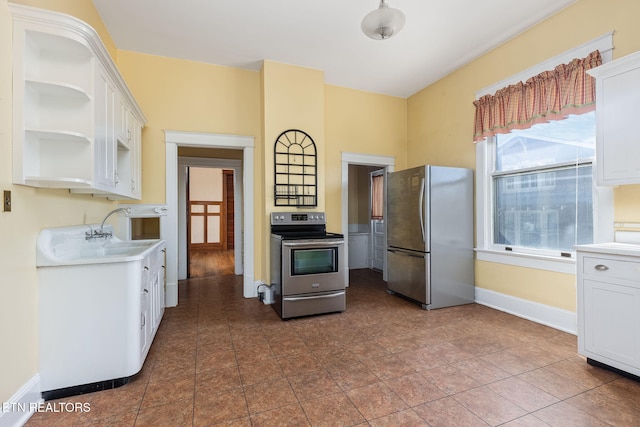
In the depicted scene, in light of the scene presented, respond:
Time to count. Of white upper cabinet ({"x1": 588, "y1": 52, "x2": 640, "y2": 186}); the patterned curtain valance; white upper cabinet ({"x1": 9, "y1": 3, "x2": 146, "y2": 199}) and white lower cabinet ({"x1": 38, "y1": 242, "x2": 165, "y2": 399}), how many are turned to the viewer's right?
2

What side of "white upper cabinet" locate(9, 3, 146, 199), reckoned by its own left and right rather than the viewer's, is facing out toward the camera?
right

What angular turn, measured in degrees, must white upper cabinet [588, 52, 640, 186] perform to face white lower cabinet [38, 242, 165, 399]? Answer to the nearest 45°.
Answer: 0° — it already faces it

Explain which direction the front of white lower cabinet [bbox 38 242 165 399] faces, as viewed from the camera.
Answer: facing to the right of the viewer

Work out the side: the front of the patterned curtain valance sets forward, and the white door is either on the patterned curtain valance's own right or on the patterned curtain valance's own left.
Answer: on the patterned curtain valance's own right

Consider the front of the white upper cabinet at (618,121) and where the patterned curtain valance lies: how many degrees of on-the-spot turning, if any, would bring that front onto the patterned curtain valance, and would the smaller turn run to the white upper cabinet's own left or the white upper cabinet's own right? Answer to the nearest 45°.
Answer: approximately 90° to the white upper cabinet's own right

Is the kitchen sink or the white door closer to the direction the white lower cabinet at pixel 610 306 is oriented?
the kitchen sink

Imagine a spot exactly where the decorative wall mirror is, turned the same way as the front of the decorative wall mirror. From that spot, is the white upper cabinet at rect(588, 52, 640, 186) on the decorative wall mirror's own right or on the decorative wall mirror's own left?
on the decorative wall mirror's own left

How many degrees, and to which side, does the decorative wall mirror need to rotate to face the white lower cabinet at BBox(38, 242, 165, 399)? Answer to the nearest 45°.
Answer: approximately 45° to its right
